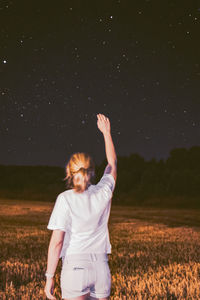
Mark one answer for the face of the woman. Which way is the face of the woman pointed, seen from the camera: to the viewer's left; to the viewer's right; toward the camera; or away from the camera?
away from the camera

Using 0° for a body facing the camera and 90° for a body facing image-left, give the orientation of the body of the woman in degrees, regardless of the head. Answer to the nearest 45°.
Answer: approximately 180°
